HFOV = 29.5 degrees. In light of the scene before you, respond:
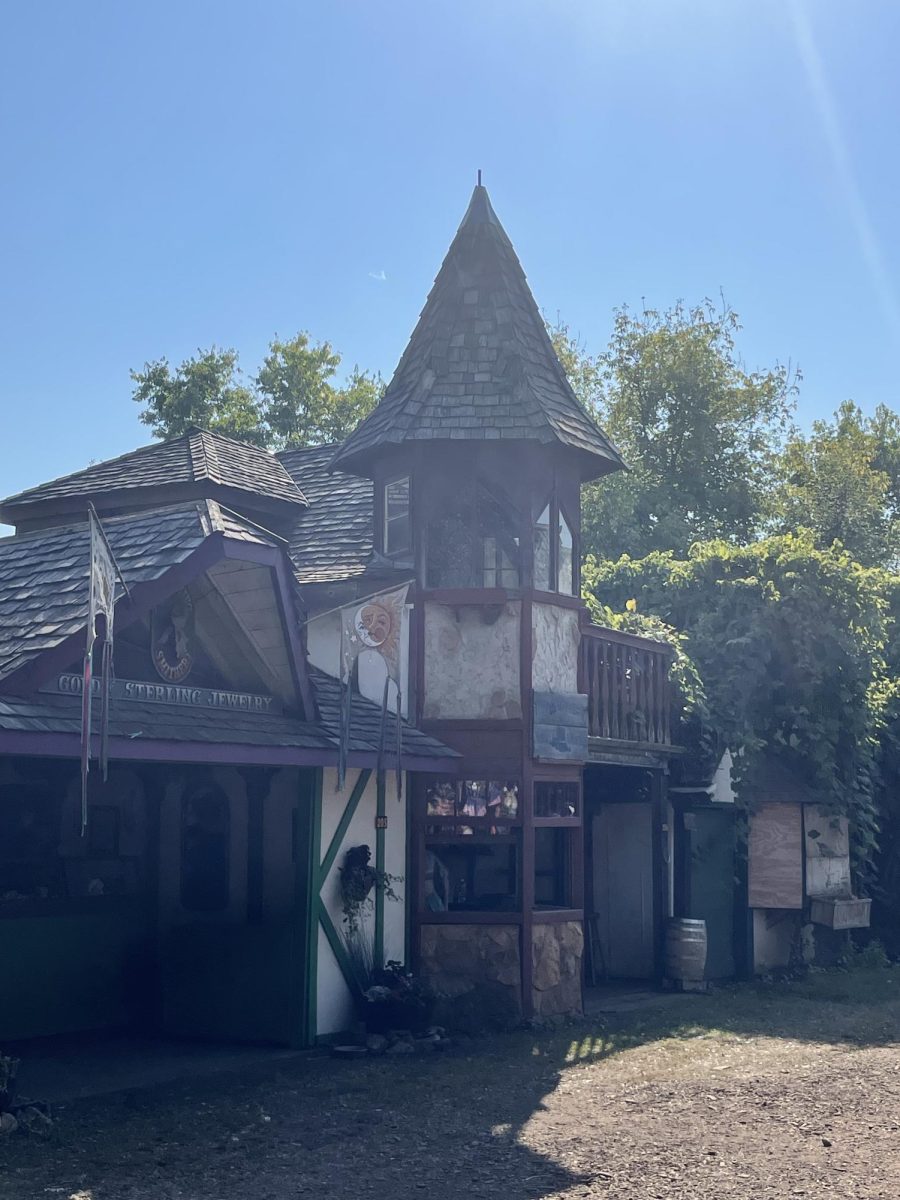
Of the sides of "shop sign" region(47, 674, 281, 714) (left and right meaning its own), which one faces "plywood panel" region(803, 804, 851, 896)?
left

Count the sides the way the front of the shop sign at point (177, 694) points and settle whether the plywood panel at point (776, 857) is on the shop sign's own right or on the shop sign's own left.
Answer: on the shop sign's own left

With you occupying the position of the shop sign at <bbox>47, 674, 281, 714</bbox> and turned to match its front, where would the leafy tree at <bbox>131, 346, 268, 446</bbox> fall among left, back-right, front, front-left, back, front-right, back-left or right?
back-left

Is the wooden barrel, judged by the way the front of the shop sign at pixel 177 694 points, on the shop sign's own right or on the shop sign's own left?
on the shop sign's own left

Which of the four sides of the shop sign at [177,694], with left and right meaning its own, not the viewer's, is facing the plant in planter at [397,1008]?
left

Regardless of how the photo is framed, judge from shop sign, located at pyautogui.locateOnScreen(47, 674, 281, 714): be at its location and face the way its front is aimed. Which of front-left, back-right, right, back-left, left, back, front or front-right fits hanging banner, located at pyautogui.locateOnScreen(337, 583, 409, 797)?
left

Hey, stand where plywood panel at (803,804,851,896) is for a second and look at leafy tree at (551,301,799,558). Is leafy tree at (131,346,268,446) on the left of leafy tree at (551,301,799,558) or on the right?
left

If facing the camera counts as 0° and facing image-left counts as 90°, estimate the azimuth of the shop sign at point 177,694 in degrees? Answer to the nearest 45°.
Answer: approximately 315°

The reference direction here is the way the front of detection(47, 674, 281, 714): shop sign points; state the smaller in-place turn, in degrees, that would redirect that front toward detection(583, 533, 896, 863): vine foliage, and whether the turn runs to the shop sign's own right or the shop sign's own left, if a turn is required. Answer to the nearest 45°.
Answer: approximately 90° to the shop sign's own left

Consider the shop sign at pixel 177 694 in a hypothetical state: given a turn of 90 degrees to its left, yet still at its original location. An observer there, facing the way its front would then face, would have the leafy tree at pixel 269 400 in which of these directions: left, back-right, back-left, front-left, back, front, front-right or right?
front-left
